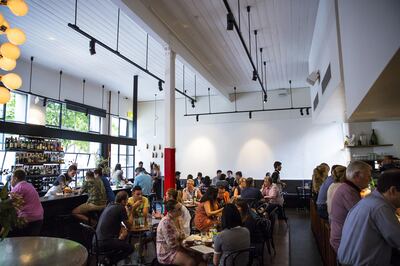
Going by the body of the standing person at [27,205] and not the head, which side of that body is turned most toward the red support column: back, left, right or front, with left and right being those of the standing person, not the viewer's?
back

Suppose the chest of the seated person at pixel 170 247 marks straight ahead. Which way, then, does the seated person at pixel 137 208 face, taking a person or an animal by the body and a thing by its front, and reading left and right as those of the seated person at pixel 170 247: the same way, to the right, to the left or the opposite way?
to the right

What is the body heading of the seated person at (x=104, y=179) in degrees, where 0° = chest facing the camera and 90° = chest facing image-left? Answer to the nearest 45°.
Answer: approximately 90°

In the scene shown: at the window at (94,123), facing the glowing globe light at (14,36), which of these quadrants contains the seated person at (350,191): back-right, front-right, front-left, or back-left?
front-left

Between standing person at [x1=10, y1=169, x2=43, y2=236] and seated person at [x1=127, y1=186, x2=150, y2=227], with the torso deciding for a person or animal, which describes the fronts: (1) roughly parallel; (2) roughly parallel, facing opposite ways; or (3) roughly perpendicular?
roughly perpendicular

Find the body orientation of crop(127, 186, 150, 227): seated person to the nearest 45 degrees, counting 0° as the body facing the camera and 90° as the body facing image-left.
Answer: approximately 0°

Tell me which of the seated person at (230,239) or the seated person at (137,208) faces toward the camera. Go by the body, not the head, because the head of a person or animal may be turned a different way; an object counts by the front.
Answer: the seated person at (137,208)

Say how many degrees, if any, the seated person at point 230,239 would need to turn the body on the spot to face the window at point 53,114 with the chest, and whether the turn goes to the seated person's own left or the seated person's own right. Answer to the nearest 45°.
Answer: approximately 45° to the seated person's own left

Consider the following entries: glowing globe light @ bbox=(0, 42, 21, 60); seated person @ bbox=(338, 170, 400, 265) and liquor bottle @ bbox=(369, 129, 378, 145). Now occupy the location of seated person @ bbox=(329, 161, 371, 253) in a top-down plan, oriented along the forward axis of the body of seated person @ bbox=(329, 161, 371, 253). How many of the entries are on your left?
1

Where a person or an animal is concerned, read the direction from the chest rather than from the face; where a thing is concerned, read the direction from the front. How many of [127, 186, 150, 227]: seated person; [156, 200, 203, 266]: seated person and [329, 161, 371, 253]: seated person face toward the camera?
1

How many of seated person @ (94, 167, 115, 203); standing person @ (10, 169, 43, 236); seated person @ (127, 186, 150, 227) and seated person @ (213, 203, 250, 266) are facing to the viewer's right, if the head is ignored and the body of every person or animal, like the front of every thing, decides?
0
